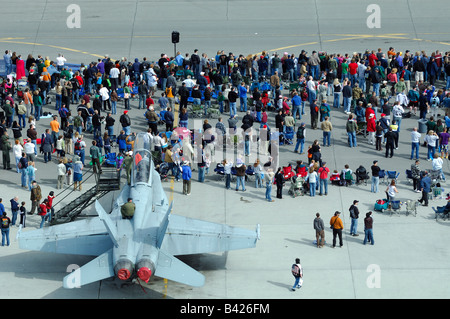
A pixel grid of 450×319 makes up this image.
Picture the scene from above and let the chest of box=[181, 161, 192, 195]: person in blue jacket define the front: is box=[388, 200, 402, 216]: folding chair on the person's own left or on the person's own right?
on the person's own right

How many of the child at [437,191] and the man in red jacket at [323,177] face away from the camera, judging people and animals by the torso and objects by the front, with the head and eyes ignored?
2

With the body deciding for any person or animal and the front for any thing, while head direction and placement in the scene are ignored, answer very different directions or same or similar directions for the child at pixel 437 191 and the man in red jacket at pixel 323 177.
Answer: same or similar directions

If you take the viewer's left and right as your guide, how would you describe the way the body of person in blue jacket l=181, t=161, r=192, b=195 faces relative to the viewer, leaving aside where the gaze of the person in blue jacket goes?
facing away from the viewer

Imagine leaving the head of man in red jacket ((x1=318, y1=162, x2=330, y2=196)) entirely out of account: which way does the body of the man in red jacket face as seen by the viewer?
away from the camera

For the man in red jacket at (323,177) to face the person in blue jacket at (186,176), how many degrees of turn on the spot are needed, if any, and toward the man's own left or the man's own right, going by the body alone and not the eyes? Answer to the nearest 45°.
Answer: approximately 90° to the man's own left

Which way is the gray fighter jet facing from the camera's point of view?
away from the camera

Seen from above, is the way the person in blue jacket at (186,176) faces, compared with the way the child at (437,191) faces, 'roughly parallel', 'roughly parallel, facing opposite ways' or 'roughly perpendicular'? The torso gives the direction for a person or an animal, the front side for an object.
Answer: roughly parallel

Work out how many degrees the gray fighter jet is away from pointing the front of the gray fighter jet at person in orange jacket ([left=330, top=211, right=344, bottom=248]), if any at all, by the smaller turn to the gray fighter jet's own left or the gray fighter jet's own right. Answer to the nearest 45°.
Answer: approximately 90° to the gray fighter jet's own right

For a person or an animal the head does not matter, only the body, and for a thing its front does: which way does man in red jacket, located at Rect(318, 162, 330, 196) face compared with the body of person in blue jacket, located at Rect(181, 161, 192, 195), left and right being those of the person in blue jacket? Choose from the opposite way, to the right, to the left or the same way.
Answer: the same way
